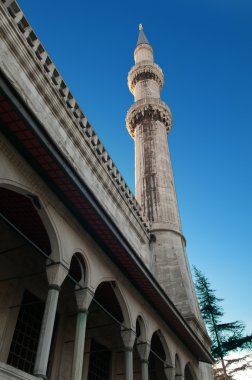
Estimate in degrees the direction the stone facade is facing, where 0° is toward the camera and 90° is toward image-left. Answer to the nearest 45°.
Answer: approximately 315°
